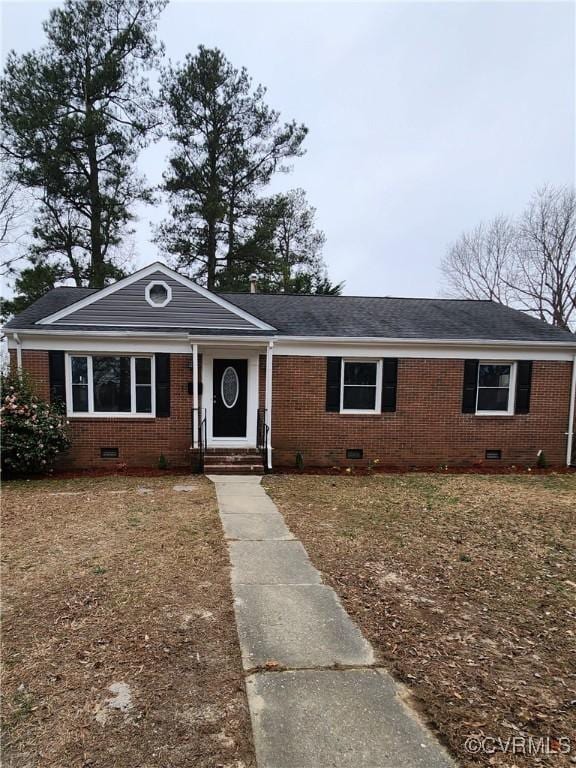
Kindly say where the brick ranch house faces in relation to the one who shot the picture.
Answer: facing the viewer

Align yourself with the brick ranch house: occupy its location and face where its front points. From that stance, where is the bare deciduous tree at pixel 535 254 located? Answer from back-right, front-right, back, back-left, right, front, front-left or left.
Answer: back-left

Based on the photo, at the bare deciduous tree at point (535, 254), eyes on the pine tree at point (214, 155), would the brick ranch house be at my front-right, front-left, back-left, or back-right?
front-left

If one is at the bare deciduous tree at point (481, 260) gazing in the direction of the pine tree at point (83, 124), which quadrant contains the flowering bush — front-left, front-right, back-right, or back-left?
front-left

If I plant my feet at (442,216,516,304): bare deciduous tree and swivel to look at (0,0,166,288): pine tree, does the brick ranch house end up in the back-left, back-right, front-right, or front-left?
front-left

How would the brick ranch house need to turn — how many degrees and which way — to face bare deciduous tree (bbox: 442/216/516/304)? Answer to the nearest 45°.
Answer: approximately 135° to its left

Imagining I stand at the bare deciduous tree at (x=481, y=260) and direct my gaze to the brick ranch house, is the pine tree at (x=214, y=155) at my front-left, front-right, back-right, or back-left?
front-right

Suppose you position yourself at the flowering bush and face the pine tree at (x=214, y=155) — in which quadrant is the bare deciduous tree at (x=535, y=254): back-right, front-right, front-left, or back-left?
front-right

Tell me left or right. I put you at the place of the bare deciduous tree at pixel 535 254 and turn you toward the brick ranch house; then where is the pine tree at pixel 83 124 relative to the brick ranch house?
right

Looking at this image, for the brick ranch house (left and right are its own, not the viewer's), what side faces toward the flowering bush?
right

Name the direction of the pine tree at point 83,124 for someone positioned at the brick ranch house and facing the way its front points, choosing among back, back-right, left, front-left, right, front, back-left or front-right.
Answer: back-right
